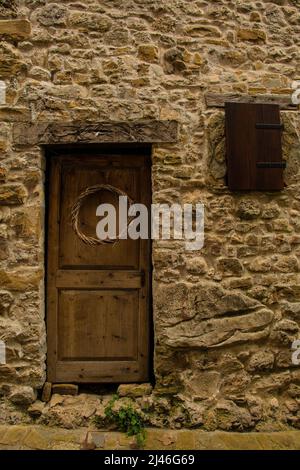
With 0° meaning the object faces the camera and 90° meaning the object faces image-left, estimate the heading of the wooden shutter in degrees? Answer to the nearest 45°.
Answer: approximately 0°

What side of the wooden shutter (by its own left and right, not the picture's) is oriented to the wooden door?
right
